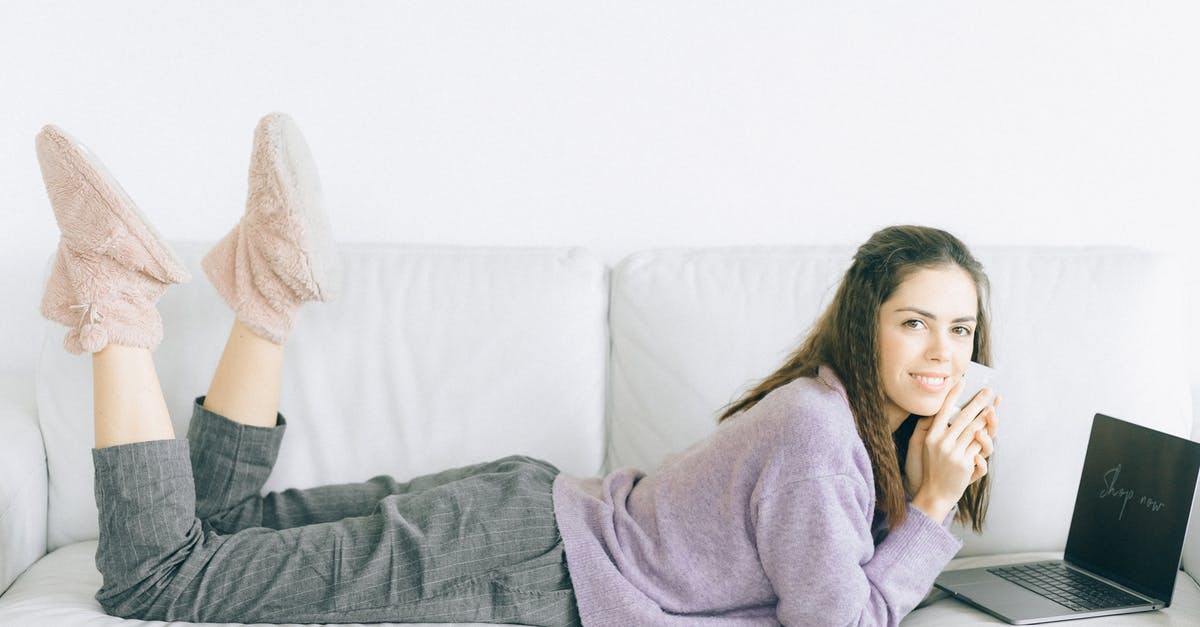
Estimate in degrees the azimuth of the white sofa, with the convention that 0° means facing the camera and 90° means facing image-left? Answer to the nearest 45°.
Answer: approximately 0°

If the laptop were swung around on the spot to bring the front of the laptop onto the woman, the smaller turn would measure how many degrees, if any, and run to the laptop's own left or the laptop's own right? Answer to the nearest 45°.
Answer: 0° — it already faces them

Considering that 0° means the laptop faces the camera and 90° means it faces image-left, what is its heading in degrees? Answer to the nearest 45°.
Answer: approximately 45°
